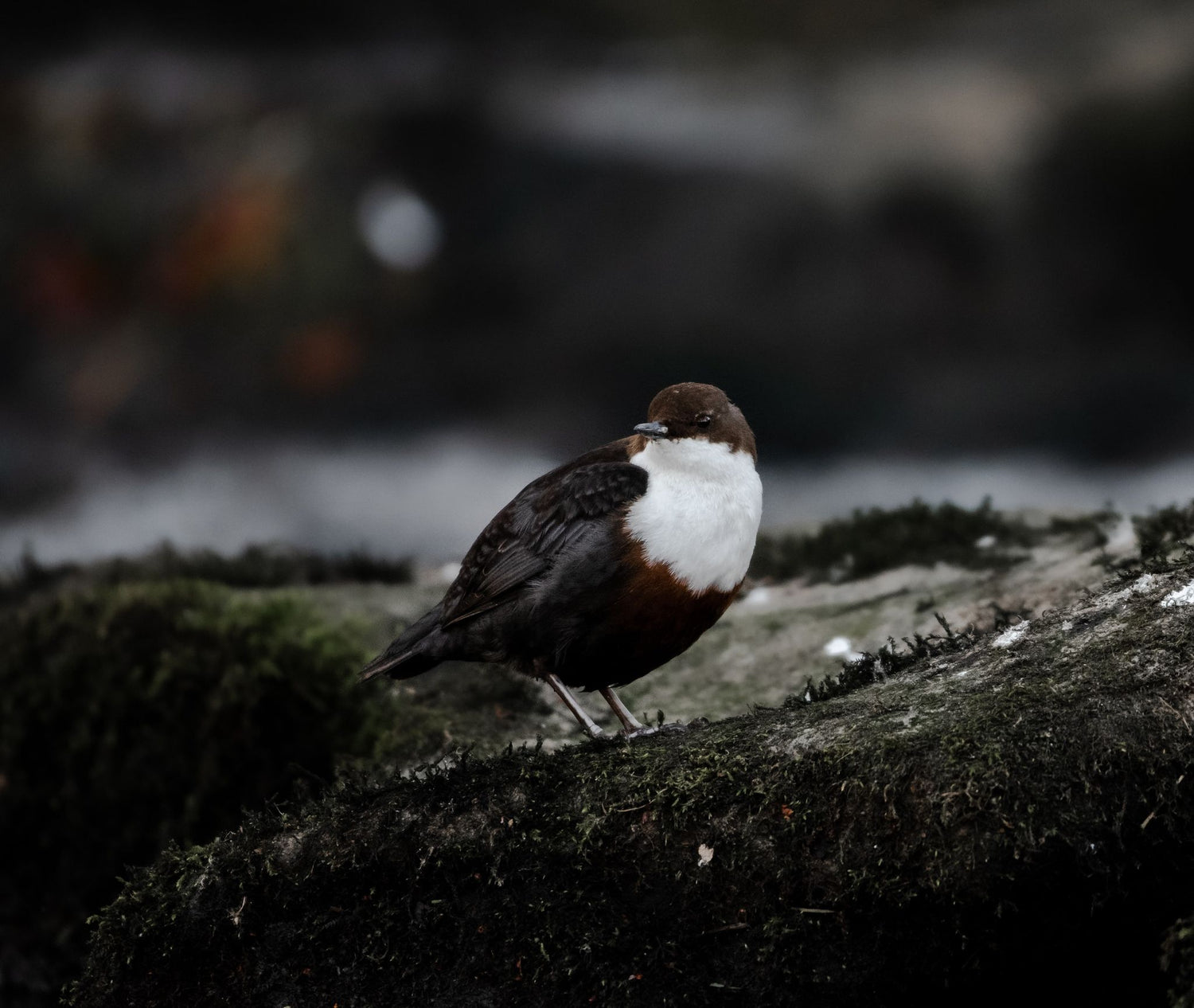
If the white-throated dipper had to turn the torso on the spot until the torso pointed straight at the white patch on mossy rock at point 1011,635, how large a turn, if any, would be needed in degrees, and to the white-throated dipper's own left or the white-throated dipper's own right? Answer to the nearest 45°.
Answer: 0° — it already faces it

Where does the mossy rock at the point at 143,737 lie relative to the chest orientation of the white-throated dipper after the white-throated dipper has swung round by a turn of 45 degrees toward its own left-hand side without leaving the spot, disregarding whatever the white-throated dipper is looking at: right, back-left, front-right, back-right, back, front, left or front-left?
back-left

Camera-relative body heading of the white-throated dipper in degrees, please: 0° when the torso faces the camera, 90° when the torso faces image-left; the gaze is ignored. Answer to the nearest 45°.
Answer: approximately 315°

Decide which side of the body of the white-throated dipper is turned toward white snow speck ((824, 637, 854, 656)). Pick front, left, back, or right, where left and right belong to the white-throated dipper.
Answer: left

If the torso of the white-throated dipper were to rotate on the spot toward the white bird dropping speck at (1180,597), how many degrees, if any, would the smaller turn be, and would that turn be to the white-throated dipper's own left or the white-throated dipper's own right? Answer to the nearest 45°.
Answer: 0° — it already faces it

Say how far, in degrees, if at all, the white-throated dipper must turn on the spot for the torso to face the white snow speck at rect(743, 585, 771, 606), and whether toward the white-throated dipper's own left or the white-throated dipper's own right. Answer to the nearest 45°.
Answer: approximately 135° to the white-throated dipper's own left

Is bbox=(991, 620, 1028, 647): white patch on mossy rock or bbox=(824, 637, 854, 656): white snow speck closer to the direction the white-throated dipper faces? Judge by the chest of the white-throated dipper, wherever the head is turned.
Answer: the white patch on mossy rock
